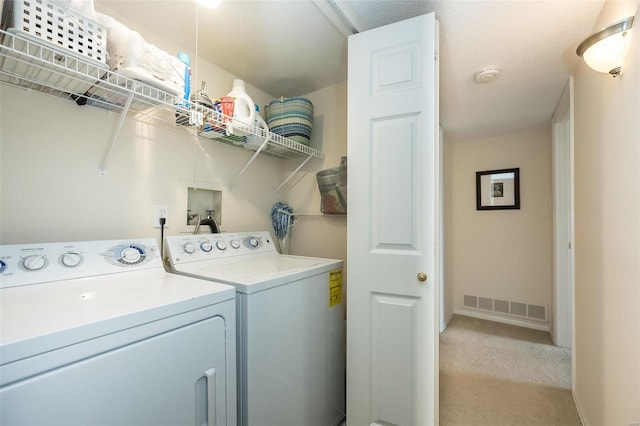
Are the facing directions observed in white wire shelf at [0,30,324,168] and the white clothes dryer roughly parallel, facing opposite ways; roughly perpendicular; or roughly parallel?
roughly parallel

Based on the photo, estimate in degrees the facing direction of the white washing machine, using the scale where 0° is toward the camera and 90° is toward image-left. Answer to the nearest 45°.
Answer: approximately 315°

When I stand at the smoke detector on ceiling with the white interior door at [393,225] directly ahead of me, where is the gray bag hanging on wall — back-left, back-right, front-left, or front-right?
front-right

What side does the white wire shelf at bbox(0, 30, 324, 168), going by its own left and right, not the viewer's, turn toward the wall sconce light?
front

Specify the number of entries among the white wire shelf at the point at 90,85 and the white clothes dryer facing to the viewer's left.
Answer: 0

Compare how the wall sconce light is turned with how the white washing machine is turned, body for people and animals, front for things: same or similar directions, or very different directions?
very different directions

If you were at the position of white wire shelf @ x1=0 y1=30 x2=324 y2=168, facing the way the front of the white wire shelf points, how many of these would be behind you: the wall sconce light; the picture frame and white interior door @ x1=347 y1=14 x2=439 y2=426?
0

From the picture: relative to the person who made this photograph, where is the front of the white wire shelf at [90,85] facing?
facing the viewer and to the right of the viewer

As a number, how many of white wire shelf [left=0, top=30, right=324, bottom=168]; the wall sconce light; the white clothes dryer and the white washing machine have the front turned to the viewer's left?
1

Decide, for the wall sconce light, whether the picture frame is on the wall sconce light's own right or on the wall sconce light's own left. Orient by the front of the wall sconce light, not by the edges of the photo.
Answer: on the wall sconce light's own right

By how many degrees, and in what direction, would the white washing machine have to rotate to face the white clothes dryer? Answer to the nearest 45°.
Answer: approximately 90° to its right

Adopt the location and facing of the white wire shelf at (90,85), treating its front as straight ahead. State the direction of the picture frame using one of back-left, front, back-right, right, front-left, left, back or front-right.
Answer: front-left

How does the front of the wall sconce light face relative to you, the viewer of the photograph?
facing to the left of the viewer

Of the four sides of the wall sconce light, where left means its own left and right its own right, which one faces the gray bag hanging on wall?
front
